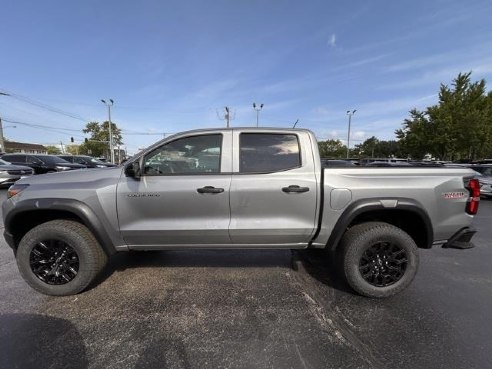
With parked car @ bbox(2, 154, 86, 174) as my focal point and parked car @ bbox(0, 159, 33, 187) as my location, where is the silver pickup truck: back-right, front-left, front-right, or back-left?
back-right

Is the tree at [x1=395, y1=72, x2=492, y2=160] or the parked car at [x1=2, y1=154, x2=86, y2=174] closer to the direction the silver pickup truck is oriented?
the parked car

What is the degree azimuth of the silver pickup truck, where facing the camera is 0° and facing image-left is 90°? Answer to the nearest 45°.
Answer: approximately 90°

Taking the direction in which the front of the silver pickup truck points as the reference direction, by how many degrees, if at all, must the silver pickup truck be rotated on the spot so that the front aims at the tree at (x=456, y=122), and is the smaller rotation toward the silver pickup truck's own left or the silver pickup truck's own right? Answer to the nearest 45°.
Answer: approximately 135° to the silver pickup truck's own right
